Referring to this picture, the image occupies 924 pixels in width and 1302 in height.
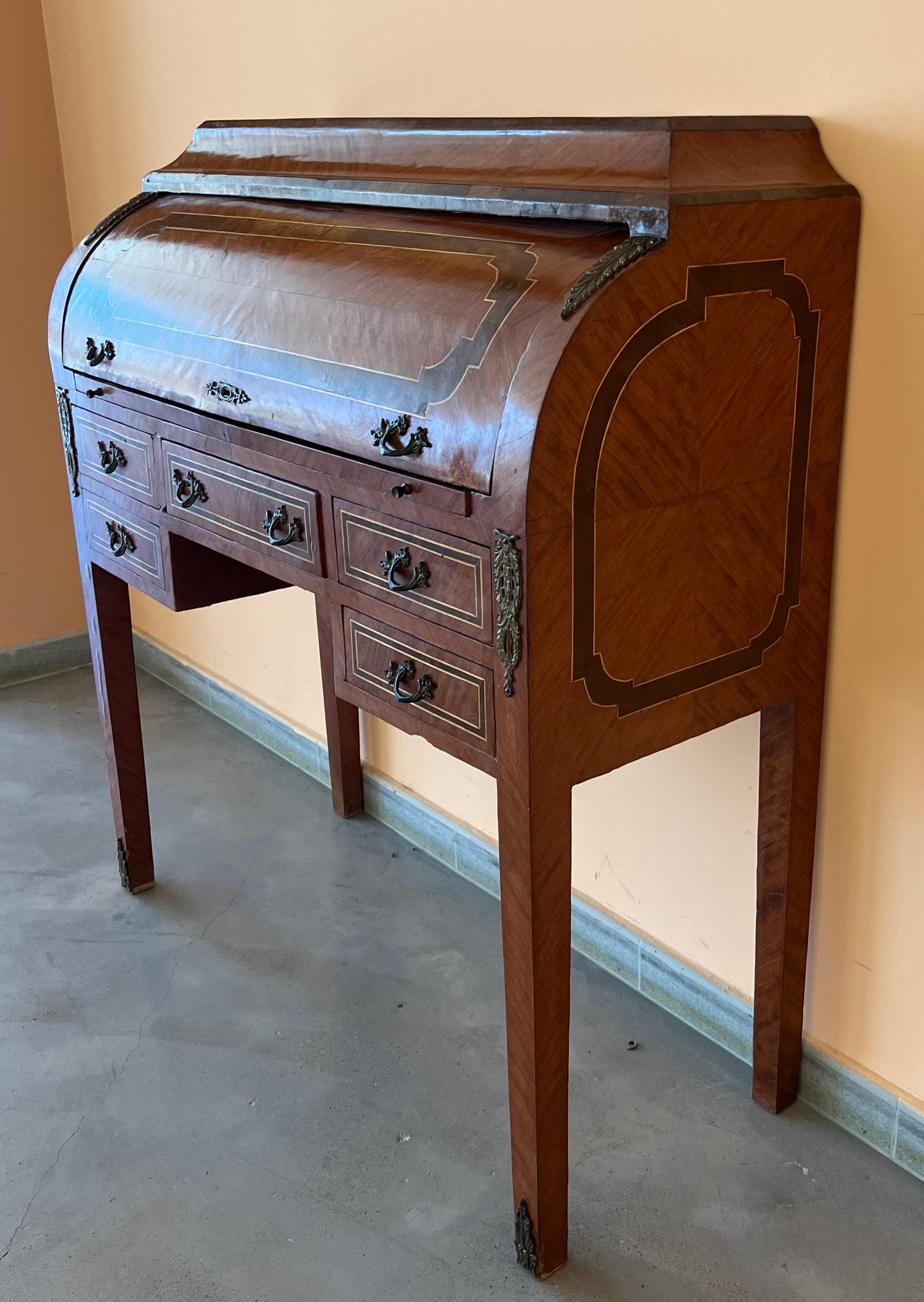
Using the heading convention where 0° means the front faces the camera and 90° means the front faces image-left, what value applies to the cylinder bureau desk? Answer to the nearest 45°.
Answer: approximately 45°
